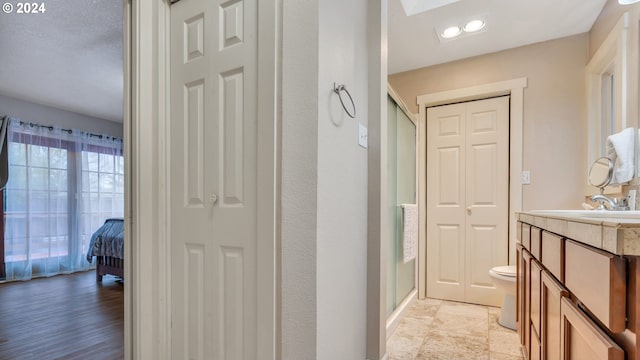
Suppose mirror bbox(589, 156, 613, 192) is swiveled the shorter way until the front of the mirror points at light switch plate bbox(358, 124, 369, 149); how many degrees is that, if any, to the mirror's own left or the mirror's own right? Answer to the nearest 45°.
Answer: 0° — it already faces it

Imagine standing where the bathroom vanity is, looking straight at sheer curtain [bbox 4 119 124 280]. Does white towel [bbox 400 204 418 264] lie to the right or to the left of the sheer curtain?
right

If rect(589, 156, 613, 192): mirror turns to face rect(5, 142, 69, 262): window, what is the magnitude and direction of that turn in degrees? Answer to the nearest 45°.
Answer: approximately 45° to its right

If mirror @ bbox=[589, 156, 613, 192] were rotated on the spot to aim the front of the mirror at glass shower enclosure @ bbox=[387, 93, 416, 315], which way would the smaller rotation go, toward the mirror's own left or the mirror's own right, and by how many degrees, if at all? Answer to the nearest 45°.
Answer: approximately 45° to the mirror's own right

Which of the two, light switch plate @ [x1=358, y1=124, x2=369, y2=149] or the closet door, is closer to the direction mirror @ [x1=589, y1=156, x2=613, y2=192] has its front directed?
the light switch plate

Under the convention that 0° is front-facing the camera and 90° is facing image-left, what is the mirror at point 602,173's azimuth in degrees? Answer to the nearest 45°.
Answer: approximately 45°

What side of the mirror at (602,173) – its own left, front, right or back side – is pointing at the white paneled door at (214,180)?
front

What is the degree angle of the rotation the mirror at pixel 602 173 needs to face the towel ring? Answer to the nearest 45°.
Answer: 0° — it already faces it
